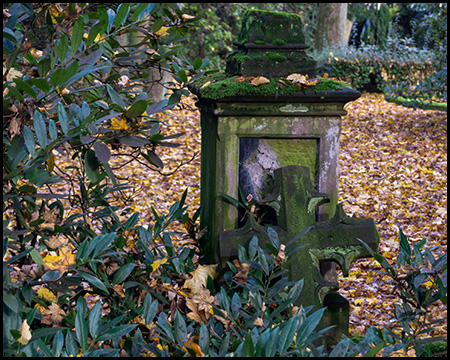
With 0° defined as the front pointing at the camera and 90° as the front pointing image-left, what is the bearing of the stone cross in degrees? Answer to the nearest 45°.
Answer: approximately 0°

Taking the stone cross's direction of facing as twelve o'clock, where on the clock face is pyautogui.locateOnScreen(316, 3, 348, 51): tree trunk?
The tree trunk is roughly at 6 o'clock from the stone cross.

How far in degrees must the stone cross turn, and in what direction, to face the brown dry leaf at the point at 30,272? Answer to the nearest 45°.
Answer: approximately 45° to its right

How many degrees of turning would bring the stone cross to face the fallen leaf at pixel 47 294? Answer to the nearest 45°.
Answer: approximately 45° to its right

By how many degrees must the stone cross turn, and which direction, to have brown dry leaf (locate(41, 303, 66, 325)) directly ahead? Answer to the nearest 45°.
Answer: approximately 45° to its right
